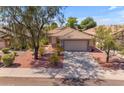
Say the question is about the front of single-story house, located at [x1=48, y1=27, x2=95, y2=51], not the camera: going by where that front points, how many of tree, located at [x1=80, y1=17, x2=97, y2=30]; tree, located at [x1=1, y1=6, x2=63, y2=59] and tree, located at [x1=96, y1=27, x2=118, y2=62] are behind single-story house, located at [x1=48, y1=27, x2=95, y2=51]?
1

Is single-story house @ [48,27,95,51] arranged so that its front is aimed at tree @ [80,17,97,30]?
no

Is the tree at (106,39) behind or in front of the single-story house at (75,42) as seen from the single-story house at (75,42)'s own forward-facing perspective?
in front

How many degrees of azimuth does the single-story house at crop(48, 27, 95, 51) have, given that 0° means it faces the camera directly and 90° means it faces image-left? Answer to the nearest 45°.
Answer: approximately 0°

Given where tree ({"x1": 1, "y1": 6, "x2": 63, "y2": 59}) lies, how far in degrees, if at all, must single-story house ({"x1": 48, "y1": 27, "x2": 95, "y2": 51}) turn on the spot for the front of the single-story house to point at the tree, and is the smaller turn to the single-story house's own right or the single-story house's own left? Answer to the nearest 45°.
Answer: approximately 45° to the single-story house's own right
